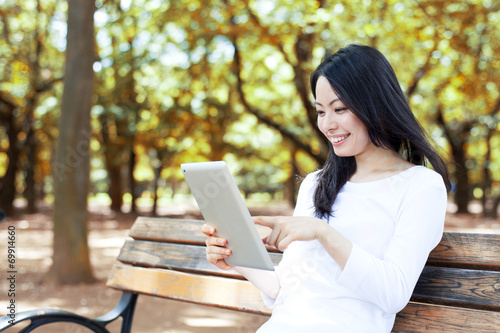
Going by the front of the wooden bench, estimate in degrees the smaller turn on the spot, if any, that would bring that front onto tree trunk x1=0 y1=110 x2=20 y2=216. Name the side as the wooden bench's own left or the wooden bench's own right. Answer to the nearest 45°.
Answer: approximately 90° to the wooden bench's own right

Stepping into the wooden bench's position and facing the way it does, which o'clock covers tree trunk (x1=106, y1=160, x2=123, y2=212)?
The tree trunk is roughly at 4 o'clock from the wooden bench.

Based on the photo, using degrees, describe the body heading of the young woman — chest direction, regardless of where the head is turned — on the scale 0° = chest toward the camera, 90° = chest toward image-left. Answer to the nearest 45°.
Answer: approximately 45°

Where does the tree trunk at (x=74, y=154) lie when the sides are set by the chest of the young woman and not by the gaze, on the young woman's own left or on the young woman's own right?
on the young woman's own right
